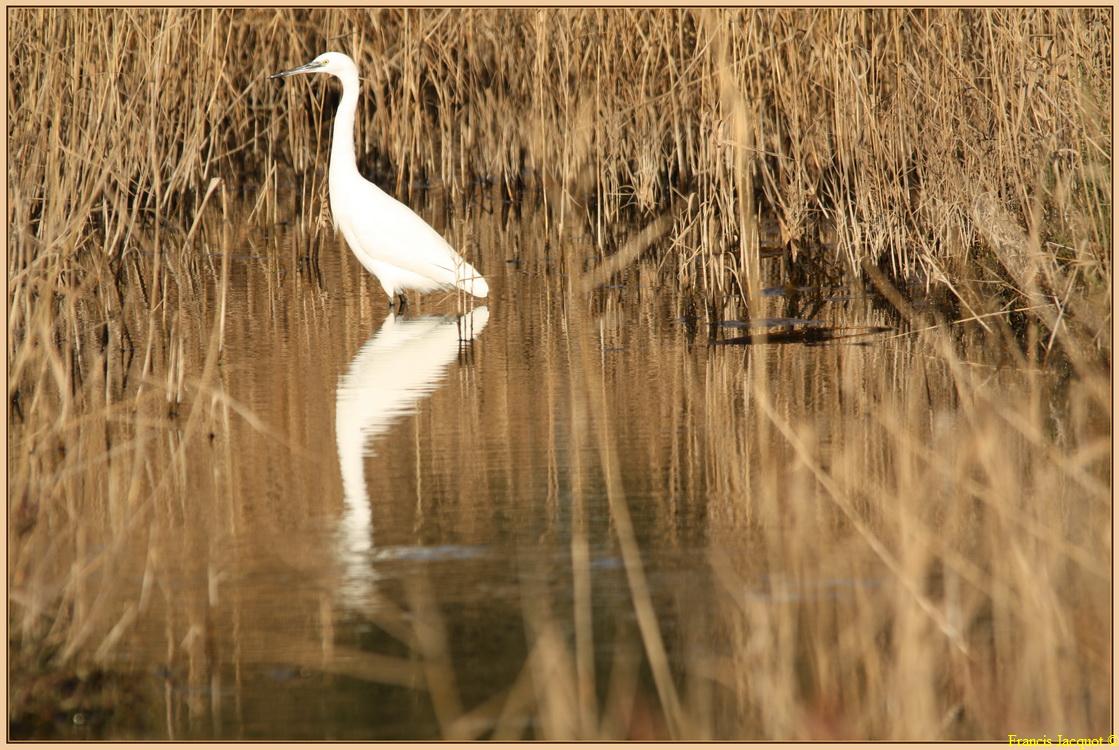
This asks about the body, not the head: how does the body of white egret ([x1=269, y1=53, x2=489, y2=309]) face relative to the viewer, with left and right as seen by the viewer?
facing to the left of the viewer
